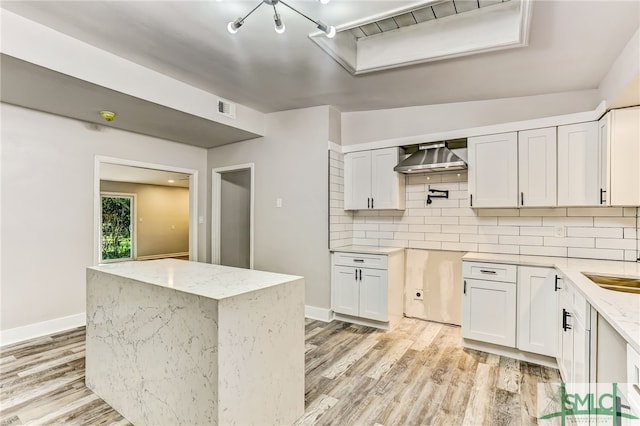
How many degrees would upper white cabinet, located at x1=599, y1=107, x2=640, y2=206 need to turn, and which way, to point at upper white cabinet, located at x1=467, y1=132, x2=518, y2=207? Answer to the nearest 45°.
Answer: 0° — it already faces it

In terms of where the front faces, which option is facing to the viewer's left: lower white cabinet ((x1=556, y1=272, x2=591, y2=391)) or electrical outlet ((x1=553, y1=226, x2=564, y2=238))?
the lower white cabinet

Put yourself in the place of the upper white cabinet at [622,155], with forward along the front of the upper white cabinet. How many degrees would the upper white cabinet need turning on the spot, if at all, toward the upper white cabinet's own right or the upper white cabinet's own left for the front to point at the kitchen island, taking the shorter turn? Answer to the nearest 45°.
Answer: approximately 45° to the upper white cabinet's own left

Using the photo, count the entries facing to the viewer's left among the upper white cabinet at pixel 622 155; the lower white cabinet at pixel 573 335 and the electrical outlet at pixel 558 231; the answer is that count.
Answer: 2

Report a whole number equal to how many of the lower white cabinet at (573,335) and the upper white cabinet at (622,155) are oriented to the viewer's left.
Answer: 2

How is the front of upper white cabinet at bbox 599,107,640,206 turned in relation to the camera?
facing to the left of the viewer

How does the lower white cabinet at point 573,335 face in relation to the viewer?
to the viewer's left

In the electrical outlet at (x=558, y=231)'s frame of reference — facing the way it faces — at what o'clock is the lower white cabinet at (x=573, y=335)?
The lower white cabinet is roughly at 12 o'clock from the electrical outlet.

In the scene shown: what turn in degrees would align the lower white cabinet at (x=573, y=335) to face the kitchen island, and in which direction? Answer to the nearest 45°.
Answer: approximately 45° to its left
